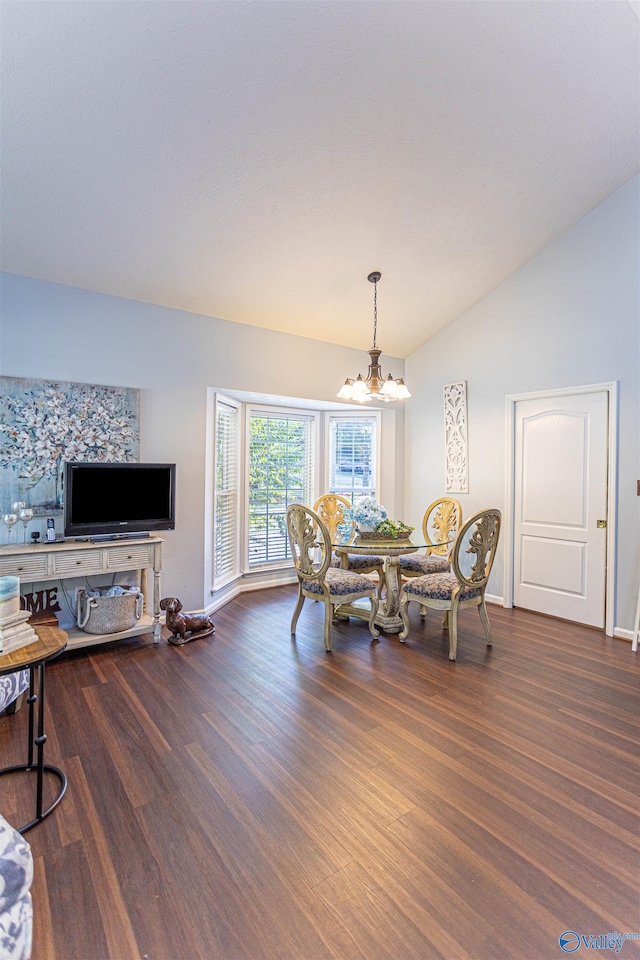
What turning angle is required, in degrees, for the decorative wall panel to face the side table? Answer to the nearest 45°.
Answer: approximately 45° to its left

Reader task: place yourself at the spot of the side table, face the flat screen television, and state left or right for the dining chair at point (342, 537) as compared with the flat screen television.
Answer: right

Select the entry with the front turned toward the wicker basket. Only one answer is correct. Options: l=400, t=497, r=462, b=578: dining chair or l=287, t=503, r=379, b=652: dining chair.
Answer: l=400, t=497, r=462, b=578: dining chair

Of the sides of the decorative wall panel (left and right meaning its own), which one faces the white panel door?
left

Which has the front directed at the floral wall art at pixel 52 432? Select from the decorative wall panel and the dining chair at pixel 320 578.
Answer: the decorative wall panel

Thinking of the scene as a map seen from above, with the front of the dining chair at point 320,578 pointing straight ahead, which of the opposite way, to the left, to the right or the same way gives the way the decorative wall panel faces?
the opposite way

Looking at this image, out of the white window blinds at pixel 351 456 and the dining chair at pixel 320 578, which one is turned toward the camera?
the white window blinds

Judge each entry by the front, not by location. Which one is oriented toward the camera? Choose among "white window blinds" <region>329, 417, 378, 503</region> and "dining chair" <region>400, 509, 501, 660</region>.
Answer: the white window blinds

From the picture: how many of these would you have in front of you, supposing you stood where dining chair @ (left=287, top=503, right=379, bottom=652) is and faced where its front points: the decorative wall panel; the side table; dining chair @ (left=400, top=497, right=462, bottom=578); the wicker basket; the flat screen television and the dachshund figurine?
2

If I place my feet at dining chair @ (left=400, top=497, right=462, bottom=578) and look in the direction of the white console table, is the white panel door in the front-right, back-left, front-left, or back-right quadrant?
back-left

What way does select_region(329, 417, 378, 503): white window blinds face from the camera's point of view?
toward the camera

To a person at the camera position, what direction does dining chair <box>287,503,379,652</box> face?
facing away from the viewer and to the right of the viewer

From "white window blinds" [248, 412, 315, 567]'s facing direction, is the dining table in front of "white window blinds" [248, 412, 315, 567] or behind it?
in front

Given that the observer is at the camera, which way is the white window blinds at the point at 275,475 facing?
facing the viewer and to the right of the viewer

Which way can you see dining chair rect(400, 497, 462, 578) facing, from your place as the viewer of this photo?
facing the viewer and to the left of the viewer

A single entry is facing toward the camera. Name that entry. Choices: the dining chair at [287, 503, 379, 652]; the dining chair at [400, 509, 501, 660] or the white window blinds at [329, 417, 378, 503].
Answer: the white window blinds

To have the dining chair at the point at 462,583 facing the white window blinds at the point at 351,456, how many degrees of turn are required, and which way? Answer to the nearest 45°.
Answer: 0° — it already faces it

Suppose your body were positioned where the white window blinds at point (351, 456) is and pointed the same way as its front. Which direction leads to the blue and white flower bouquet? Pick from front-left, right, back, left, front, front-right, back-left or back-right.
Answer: front

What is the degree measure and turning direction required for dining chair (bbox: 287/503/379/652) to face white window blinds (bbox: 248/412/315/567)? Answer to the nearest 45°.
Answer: approximately 45° to its left

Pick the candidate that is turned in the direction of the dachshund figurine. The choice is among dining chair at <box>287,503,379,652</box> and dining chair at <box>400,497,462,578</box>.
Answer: dining chair at <box>400,497,462,578</box>

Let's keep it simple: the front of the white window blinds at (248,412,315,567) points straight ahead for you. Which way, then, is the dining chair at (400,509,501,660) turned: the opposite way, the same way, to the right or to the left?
the opposite way
